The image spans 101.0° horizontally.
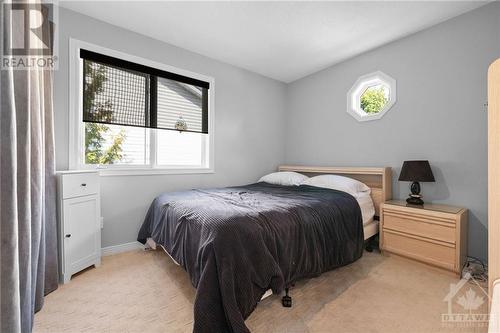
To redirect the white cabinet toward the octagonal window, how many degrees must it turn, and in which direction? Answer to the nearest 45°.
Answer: approximately 45° to its left

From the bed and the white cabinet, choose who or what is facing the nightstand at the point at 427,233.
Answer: the white cabinet

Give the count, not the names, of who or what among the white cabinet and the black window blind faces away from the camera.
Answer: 0

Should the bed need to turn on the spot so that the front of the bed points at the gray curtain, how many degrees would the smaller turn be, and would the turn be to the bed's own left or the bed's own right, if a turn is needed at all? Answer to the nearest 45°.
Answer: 0° — it already faces it

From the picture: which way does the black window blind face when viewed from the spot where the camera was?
facing the viewer and to the right of the viewer

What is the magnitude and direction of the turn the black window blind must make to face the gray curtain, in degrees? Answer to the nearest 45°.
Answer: approximately 45° to its right

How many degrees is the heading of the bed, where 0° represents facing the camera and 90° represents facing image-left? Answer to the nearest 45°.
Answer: approximately 45°

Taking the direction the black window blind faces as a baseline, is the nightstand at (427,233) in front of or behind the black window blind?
in front

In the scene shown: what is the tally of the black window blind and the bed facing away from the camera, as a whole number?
0

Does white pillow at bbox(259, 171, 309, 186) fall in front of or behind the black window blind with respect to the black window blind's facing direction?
in front

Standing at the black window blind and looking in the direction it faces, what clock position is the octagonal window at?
The octagonal window is roughly at 11 o'clock from the black window blind.

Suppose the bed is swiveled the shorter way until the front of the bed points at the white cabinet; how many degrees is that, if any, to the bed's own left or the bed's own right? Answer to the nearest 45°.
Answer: approximately 45° to the bed's own right

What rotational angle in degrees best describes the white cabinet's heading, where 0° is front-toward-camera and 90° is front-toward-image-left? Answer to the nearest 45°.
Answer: approximately 315°

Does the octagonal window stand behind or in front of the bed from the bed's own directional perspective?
behind

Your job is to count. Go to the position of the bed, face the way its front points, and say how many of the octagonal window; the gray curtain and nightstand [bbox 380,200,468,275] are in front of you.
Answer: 1

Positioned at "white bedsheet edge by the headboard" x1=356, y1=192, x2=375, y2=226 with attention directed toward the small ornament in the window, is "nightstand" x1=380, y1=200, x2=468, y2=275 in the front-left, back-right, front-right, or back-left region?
back-left
